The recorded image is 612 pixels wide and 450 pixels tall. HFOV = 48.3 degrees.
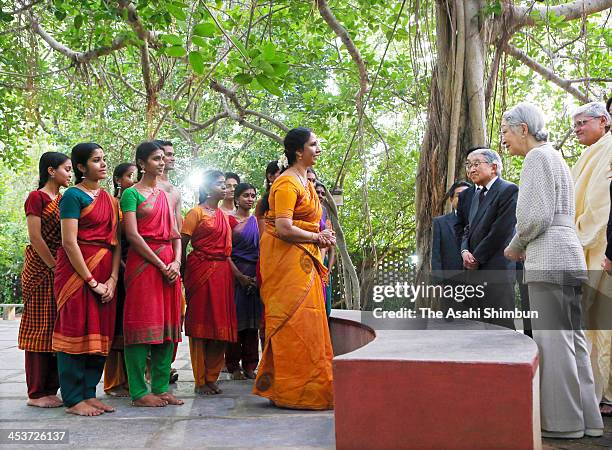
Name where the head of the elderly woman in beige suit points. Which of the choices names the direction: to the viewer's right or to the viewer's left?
to the viewer's left

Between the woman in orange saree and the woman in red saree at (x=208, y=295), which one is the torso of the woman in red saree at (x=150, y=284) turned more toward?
the woman in orange saree

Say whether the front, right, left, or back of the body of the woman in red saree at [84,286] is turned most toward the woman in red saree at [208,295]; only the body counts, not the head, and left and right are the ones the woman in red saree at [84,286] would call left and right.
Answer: left

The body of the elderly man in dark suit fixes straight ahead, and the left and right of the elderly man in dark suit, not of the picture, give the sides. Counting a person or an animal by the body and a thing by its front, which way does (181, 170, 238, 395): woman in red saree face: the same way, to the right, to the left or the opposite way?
to the left

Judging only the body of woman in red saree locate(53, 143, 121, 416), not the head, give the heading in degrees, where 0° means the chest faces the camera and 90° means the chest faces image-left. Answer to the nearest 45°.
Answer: approximately 315°

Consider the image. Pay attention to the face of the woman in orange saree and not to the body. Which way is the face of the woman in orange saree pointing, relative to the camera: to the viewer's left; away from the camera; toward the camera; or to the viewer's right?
to the viewer's right

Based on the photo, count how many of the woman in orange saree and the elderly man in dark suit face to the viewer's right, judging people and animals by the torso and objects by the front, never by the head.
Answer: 1

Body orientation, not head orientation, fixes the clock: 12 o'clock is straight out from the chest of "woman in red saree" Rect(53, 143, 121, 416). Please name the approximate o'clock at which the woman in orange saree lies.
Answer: The woman in orange saree is roughly at 11 o'clock from the woman in red saree.

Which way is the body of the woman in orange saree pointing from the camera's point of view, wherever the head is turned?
to the viewer's right
